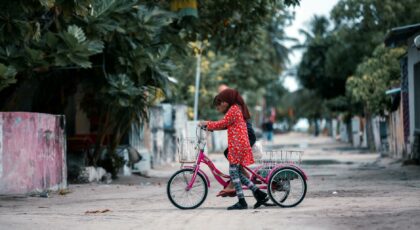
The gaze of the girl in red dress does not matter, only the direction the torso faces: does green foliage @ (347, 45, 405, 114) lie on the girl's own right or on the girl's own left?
on the girl's own right

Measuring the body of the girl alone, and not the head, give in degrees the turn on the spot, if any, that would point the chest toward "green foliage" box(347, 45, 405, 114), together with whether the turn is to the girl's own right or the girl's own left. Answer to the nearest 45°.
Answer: approximately 90° to the girl's own right

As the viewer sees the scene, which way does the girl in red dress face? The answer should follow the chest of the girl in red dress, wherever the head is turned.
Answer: to the viewer's left

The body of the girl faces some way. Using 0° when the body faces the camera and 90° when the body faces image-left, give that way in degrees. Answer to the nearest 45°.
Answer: approximately 90°

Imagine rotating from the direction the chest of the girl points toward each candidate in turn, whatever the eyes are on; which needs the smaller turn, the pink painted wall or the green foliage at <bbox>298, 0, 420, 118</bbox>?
the pink painted wall

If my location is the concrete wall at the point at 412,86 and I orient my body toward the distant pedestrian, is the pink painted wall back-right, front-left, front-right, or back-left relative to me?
back-left

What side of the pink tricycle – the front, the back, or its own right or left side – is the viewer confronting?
left

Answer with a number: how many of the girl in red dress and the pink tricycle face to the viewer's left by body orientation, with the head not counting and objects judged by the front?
2

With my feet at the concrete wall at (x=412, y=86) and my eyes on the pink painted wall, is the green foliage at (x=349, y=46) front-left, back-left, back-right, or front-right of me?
back-right

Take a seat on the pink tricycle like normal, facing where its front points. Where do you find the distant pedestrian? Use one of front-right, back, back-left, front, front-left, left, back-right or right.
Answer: right
